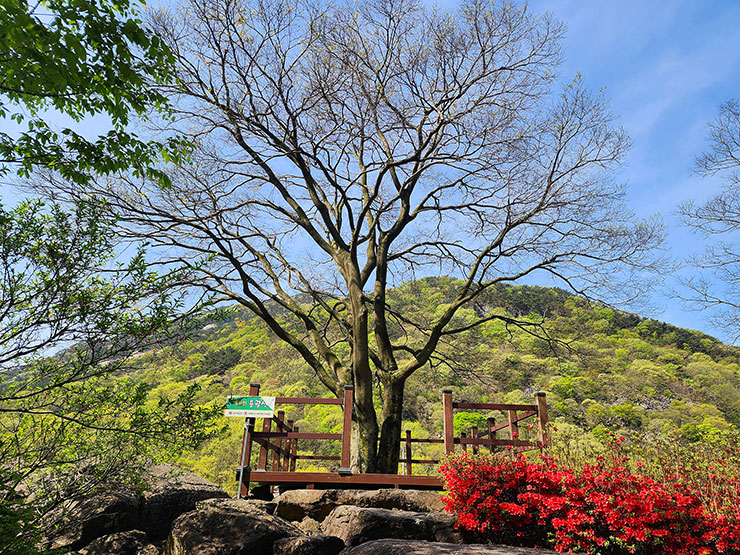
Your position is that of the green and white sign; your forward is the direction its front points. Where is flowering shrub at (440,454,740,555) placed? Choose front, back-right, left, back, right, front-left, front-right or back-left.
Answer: front-left

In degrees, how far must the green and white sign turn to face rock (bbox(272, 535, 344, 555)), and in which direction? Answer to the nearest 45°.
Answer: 0° — it already faces it

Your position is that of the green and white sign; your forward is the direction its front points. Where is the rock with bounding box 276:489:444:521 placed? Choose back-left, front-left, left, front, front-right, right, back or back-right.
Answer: left

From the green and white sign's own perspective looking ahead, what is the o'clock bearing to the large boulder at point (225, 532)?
The large boulder is roughly at 12 o'clock from the green and white sign.

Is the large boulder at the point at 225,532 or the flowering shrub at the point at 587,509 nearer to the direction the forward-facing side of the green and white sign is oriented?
the large boulder

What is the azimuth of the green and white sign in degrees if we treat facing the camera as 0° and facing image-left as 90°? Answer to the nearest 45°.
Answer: approximately 0°

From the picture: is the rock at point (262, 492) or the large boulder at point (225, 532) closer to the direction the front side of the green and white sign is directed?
the large boulder

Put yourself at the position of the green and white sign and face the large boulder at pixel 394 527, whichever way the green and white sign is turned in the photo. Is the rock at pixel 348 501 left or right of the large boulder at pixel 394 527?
left
